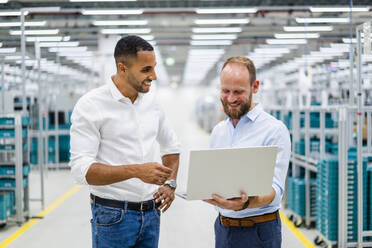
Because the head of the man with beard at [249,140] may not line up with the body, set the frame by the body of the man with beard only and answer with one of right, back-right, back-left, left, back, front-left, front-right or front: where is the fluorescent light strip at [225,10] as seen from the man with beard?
back-right

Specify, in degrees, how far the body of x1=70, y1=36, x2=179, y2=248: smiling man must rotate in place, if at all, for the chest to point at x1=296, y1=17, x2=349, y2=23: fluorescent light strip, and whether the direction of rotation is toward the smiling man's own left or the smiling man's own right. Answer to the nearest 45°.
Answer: approximately 90° to the smiling man's own left

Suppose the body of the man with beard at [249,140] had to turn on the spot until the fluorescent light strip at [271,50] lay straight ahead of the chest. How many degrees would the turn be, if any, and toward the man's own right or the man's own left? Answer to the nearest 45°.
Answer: approximately 135° to the man's own right

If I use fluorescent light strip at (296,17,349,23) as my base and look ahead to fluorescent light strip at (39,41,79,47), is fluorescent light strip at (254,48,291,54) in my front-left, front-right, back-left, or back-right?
front-right

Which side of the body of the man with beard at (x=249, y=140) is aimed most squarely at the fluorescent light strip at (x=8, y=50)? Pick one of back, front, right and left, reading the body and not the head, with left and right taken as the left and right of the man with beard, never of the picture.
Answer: right

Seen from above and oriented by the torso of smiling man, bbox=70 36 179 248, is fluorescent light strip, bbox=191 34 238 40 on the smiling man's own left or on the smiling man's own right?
on the smiling man's own left

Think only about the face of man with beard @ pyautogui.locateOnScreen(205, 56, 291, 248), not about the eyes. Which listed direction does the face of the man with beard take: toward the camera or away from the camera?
toward the camera

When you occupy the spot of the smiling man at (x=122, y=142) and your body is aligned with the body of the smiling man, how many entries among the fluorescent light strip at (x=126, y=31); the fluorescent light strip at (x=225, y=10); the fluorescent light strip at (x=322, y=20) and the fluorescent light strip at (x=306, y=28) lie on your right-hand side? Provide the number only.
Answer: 0

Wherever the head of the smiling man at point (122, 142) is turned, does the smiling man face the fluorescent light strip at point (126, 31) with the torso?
no

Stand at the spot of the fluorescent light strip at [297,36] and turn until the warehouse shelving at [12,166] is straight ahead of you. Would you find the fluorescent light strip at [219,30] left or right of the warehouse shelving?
right

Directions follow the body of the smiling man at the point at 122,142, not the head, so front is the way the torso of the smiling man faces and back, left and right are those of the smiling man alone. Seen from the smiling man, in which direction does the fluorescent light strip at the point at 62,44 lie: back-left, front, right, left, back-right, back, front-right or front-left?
back-left

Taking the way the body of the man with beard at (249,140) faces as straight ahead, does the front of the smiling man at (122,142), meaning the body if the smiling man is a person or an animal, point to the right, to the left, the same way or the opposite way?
to the left

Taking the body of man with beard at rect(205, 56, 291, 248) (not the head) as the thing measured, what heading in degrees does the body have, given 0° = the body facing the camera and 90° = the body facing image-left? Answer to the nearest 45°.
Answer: approximately 45°

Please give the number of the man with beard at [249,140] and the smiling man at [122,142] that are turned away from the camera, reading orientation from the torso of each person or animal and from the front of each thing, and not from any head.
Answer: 0

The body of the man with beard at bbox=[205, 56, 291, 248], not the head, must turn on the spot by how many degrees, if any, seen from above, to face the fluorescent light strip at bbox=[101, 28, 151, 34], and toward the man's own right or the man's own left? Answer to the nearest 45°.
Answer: approximately 135° to the man's own right

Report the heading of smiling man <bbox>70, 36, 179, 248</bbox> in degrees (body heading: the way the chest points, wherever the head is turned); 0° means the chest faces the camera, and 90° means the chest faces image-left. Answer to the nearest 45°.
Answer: approximately 315°
